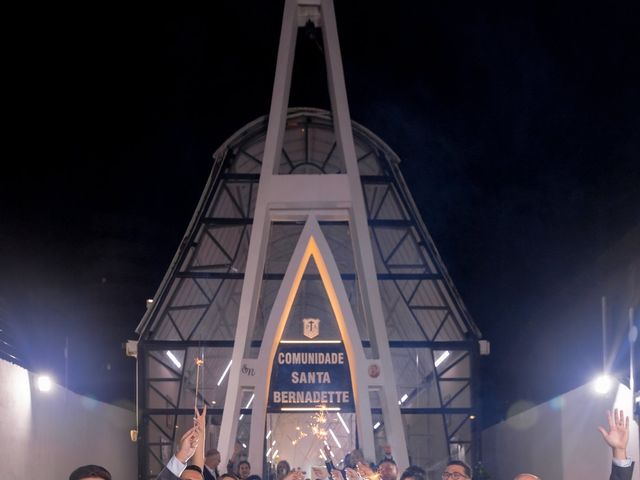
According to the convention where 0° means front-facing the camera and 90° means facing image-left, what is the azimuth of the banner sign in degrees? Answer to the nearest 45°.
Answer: approximately 0°

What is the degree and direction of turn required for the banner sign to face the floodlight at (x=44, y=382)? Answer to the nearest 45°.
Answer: approximately 45° to its right
